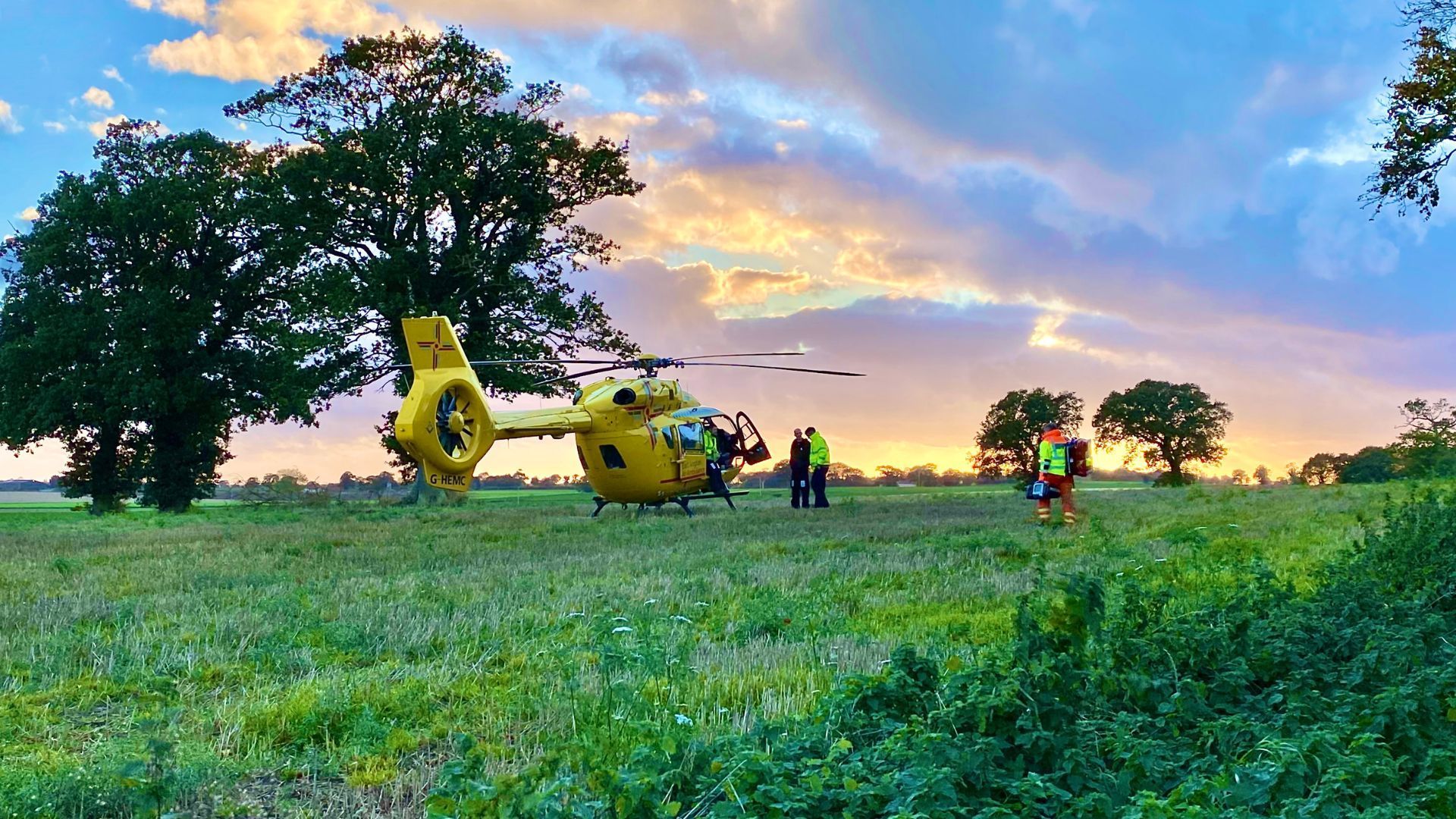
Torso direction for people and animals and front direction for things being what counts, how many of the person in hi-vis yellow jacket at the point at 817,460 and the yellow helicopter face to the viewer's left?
1

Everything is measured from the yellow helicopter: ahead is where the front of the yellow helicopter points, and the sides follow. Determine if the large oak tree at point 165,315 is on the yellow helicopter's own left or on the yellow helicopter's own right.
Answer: on the yellow helicopter's own left

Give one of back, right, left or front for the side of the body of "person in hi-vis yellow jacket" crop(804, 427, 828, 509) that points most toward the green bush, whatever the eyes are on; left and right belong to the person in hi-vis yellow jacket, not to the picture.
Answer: left

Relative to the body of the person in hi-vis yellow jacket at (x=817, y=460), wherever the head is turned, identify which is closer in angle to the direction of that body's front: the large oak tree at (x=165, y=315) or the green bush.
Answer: the large oak tree

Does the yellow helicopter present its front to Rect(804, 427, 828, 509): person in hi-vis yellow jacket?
yes

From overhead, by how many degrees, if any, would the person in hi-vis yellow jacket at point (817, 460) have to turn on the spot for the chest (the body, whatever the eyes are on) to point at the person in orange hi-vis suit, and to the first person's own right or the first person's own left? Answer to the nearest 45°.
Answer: approximately 135° to the first person's own left

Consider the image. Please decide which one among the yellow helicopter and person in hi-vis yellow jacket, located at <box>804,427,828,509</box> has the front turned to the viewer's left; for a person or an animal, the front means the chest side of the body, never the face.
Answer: the person in hi-vis yellow jacket

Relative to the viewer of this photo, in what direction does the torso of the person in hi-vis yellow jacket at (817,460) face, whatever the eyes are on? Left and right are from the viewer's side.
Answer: facing to the left of the viewer

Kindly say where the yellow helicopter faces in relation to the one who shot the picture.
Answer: facing away from the viewer and to the right of the viewer
